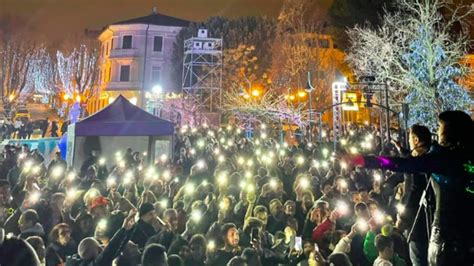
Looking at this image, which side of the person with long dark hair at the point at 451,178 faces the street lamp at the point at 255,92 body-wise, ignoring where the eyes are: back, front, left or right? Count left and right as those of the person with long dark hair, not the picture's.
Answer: front

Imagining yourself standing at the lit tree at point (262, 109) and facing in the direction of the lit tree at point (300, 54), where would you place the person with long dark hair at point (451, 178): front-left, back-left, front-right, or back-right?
back-right

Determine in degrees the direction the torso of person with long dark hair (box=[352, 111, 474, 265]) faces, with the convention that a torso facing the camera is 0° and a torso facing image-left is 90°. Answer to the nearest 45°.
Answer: approximately 135°

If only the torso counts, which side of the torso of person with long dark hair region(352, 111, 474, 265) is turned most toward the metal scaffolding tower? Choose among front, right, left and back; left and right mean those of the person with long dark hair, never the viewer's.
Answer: front

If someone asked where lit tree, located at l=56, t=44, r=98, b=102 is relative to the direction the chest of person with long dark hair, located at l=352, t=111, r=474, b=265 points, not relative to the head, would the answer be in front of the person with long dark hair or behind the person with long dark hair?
in front

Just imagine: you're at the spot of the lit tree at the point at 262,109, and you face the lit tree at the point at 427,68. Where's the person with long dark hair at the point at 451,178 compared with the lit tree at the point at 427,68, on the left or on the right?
right

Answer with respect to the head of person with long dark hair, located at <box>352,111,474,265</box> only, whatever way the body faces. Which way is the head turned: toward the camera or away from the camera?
away from the camera

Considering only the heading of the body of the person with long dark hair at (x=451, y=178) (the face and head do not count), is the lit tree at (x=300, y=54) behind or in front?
in front

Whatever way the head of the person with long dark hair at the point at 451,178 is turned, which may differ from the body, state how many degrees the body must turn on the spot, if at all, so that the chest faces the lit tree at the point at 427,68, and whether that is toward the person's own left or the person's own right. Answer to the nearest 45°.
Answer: approximately 45° to the person's own right

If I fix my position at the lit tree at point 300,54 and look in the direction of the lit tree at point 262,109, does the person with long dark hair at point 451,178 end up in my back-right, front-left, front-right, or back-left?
front-left

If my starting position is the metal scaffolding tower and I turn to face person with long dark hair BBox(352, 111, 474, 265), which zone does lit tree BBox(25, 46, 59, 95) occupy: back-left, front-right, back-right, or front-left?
back-right

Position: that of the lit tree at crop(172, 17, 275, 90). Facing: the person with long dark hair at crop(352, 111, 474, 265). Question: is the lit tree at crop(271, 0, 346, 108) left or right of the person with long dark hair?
left
